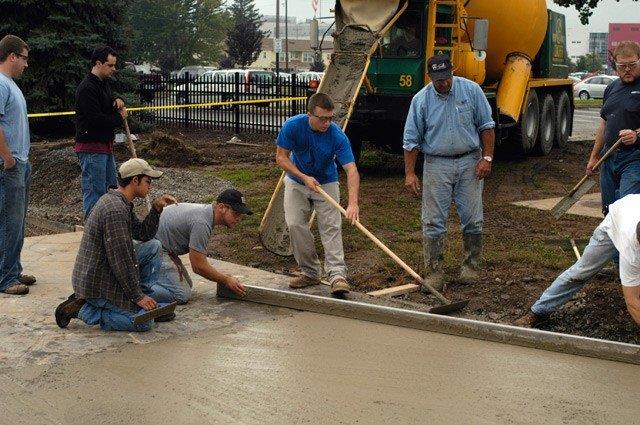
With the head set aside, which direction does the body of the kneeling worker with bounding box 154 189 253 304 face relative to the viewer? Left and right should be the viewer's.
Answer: facing to the right of the viewer

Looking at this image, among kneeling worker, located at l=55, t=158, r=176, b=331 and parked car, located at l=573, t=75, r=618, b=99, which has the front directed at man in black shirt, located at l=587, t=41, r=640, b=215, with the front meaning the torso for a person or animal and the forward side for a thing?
the kneeling worker

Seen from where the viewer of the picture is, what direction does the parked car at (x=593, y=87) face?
facing to the left of the viewer

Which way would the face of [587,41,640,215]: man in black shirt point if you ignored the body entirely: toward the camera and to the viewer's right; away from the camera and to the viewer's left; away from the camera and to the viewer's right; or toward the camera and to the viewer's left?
toward the camera and to the viewer's left

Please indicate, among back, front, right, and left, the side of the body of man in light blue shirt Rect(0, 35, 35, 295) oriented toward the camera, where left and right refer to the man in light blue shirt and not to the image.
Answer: right

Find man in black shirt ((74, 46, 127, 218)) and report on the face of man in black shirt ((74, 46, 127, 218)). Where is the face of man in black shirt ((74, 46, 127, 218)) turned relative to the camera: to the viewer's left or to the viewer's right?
to the viewer's right

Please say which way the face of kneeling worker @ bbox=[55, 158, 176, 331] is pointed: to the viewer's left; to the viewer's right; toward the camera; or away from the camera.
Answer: to the viewer's right

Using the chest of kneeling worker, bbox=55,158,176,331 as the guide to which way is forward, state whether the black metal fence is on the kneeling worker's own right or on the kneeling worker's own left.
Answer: on the kneeling worker's own left

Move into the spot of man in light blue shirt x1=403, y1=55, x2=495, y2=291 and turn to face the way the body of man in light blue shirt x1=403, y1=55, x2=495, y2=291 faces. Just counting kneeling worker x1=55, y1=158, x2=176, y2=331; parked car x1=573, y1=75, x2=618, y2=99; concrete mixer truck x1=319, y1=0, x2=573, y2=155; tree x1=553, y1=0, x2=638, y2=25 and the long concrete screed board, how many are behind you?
3

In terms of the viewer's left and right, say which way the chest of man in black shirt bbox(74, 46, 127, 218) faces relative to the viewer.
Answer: facing to the right of the viewer

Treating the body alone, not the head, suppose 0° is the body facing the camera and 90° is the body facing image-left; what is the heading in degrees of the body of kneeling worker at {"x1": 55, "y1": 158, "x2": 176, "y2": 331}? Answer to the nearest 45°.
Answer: approximately 270°

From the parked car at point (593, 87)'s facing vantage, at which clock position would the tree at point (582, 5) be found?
The tree is roughly at 9 o'clock from the parked car.
